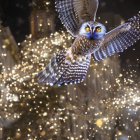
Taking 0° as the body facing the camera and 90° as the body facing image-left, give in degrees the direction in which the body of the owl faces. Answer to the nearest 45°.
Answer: approximately 315°
